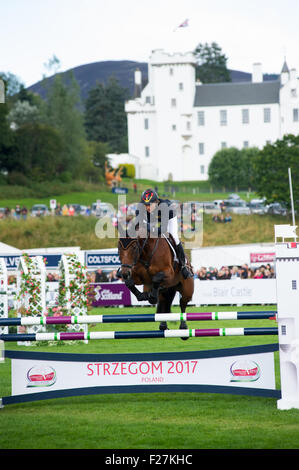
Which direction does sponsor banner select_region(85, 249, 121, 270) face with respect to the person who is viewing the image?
facing the viewer

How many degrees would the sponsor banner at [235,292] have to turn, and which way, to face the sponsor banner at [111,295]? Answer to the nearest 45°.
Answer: approximately 90° to its right

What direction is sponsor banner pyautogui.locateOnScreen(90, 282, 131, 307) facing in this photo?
toward the camera

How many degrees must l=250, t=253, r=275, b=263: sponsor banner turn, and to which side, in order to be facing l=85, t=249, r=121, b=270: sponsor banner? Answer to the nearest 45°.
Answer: approximately 45° to its right

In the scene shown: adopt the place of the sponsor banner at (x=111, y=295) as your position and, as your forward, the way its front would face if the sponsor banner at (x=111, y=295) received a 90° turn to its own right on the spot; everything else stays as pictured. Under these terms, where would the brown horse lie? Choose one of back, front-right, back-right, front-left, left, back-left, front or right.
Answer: left

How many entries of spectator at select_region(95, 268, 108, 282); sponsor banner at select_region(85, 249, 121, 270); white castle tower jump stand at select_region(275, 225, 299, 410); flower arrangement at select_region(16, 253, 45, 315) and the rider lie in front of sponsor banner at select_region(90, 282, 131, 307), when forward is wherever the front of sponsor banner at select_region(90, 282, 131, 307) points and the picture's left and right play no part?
3

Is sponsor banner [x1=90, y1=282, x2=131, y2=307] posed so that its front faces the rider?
yes

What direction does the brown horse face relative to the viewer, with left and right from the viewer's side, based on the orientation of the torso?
facing the viewer and to the left of the viewer

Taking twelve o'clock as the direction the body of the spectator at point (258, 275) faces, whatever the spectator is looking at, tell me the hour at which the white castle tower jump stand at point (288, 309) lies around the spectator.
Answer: The white castle tower jump stand is roughly at 12 o'clock from the spectator.

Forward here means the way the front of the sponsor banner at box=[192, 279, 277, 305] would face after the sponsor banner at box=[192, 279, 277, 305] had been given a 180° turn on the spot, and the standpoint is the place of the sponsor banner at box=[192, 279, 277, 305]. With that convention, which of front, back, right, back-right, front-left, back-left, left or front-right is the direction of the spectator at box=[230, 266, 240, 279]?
front
